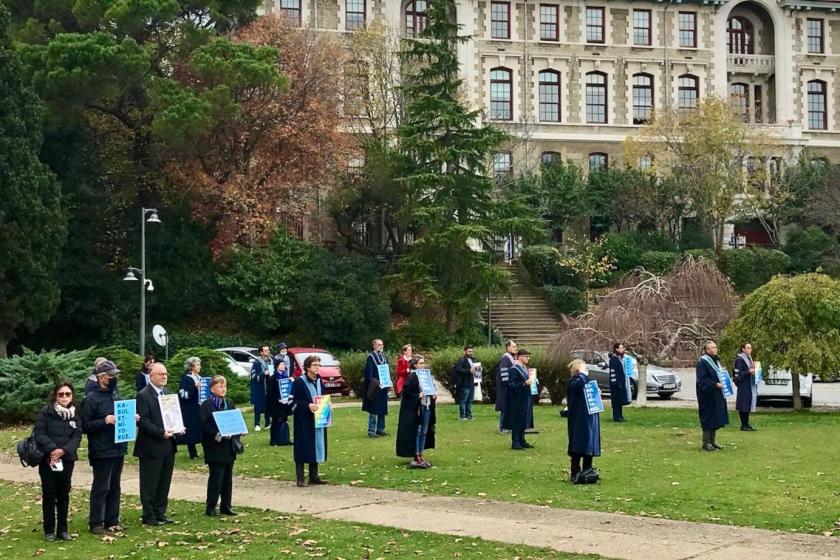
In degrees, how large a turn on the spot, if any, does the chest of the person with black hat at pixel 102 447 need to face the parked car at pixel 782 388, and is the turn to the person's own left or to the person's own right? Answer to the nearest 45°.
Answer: approximately 90° to the person's own left

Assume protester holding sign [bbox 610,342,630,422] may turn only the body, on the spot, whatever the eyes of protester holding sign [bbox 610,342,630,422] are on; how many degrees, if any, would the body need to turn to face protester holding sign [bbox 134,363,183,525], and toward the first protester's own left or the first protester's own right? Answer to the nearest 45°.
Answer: approximately 90° to the first protester's own right

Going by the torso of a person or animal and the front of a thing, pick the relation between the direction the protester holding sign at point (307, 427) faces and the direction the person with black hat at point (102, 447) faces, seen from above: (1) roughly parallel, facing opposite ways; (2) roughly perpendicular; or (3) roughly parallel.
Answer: roughly parallel

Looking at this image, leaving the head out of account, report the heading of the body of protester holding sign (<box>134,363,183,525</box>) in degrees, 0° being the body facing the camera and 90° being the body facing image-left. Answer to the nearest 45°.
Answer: approximately 315°

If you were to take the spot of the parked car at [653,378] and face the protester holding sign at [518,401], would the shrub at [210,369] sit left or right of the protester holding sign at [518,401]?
right

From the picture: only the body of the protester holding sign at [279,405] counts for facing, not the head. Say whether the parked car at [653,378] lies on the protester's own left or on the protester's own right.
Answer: on the protester's own left

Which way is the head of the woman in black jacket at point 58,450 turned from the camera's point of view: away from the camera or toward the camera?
toward the camera

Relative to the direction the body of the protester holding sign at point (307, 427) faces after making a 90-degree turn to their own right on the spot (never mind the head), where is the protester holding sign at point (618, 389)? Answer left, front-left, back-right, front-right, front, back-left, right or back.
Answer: back

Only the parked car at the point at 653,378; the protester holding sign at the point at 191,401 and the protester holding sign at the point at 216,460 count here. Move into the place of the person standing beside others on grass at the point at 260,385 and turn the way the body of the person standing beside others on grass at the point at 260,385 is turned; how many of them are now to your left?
1

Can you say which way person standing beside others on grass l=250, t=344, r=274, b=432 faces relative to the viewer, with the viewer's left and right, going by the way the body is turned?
facing the viewer and to the right of the viewer

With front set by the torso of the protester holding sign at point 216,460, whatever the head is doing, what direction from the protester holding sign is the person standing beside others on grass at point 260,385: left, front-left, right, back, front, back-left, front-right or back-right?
back-left
